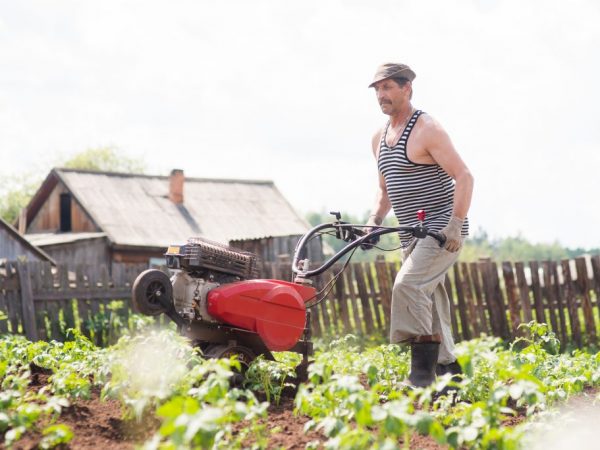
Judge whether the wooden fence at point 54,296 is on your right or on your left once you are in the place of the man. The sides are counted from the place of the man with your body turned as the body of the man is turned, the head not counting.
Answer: on your right

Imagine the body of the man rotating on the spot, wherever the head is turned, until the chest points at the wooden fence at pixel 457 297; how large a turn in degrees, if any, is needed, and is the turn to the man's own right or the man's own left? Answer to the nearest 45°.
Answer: approximately 135° to the man's own right

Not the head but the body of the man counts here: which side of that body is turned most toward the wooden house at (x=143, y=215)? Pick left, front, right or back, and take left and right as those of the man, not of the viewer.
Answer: right

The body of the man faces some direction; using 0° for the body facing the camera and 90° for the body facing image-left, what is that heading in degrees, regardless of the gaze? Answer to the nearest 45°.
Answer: approximately 45°

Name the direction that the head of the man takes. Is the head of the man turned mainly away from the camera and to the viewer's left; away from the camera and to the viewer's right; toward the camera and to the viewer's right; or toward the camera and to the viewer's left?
toward the camera and to the viewer's left
